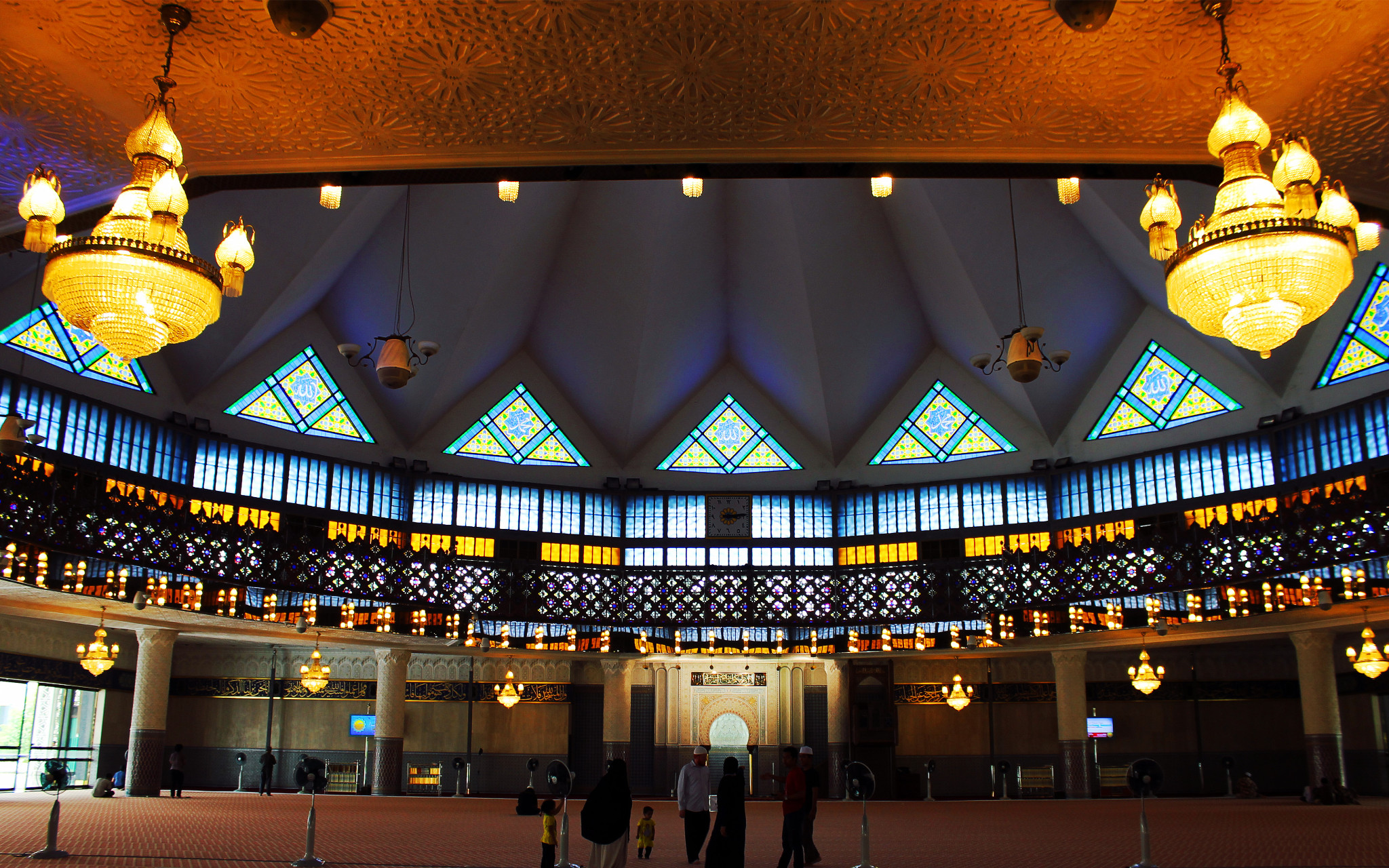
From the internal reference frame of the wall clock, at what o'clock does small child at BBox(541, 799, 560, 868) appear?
The small child is roughly at 12 o'clock from the wall clock.

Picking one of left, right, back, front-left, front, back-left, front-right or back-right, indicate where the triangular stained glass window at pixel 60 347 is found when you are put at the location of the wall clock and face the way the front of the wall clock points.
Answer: front-right

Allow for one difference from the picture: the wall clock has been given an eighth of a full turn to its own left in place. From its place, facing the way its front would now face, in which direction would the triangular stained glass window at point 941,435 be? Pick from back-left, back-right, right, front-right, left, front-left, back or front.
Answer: front-left

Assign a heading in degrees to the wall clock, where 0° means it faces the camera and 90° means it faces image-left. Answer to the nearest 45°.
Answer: approximately 0°

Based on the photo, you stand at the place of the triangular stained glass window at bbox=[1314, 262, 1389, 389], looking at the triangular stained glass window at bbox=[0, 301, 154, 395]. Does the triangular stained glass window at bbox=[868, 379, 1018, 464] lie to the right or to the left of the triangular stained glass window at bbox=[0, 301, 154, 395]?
right

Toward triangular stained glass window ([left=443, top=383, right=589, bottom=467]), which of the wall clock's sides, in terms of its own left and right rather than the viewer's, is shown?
right

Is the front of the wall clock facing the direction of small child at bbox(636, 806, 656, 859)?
yes
